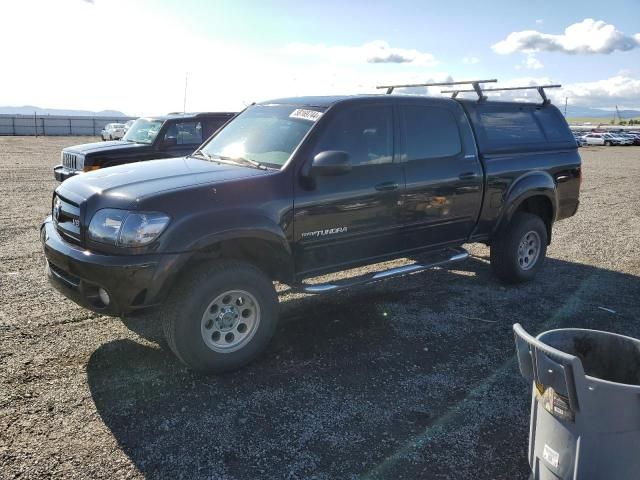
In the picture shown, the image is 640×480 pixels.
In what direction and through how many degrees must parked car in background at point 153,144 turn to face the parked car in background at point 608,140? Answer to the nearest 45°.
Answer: approximately 180°

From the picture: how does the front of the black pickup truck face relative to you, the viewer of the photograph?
facing the viewer and to the left of the viewer

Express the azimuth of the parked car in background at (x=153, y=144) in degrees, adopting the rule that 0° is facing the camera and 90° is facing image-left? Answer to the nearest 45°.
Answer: approximately 45°

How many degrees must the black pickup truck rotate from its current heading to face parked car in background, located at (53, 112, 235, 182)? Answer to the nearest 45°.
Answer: approximately 90° to its right

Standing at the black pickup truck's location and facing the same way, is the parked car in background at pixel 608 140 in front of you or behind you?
behind

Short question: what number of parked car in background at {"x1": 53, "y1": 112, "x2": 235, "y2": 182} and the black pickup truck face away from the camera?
0

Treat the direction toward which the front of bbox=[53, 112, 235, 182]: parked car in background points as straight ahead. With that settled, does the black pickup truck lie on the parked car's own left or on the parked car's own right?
on the parked car's own left

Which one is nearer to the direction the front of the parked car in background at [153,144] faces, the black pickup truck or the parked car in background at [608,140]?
the black pickup truck

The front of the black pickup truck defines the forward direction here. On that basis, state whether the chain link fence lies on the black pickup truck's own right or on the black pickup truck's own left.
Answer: on the black pickup truck's own right

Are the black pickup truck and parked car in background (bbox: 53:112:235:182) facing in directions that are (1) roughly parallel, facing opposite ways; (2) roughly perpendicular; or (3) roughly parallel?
roughly parallel

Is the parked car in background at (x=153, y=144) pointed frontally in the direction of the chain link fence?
no
